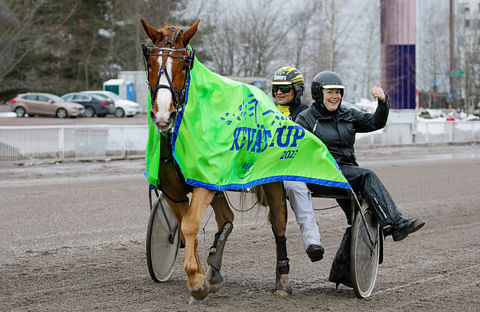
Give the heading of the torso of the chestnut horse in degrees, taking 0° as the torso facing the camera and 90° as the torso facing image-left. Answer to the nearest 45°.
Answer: approximately 45°

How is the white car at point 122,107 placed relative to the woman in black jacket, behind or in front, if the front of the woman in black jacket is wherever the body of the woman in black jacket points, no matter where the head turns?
behind

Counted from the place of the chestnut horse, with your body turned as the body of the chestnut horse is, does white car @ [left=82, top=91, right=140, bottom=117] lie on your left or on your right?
on your right

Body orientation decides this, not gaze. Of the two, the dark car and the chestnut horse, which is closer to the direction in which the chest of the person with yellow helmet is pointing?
the chestnut horse

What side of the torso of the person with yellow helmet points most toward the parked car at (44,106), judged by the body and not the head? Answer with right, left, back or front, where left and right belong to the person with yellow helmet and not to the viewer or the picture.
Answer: right

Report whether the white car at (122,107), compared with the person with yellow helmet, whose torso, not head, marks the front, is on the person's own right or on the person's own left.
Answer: on the person's own right

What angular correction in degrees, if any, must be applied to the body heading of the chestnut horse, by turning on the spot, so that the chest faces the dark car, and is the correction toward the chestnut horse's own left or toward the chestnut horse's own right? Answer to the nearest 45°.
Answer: approximately 135° to the chestnut horse's own right

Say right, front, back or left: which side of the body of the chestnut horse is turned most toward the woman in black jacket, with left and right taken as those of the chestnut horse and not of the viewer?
back

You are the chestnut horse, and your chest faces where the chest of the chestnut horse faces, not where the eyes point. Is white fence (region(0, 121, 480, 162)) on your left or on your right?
on your right
